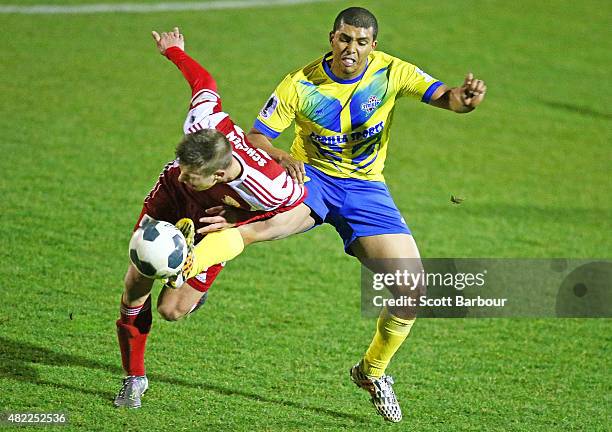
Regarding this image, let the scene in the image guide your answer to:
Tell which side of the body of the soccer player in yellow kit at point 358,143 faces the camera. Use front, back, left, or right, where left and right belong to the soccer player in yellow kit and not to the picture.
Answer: front
